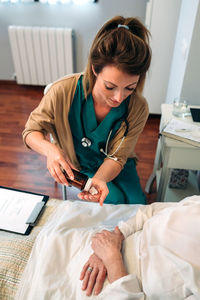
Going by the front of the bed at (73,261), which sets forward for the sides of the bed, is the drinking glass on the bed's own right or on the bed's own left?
on the bed's own right

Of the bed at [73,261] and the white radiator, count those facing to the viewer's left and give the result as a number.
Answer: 1

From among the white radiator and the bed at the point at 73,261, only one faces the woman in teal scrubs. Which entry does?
the white radiator

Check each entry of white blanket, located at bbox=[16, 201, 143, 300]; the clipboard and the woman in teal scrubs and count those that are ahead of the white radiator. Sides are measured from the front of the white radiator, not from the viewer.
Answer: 3

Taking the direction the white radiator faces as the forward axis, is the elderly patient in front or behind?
in front

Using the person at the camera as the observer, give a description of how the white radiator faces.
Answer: facing the viewer

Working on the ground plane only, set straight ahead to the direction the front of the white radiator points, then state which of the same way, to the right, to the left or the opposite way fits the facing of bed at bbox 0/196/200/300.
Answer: to the right

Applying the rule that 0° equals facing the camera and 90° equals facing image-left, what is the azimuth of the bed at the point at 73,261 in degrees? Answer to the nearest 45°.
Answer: approximately 90°

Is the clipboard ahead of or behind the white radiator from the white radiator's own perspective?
ahead

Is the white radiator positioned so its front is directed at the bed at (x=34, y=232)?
yes

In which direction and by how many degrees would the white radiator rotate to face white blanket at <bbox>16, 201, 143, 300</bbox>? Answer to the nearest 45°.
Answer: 0° — it already faces it
